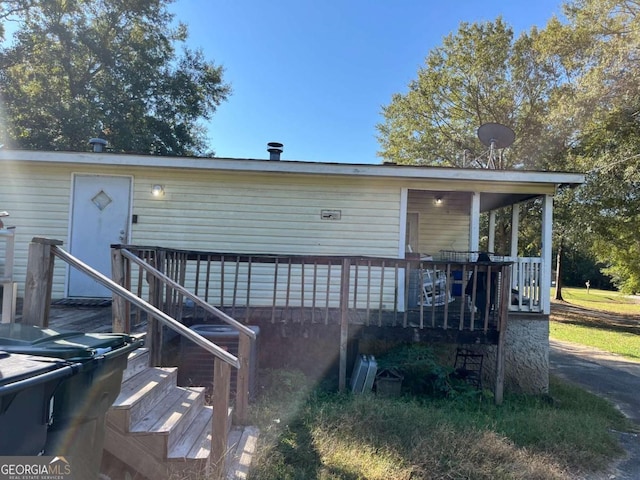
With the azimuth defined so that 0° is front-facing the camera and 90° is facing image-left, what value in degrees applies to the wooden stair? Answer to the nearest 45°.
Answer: approximately 315°

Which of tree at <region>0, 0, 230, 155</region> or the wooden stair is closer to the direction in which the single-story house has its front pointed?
the wooden stair

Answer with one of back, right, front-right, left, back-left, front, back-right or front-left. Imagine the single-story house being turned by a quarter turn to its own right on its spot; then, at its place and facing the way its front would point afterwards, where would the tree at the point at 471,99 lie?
back-right

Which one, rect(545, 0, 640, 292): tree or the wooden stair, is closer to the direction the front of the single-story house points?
the wooden stair

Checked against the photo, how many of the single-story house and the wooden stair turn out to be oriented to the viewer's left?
0

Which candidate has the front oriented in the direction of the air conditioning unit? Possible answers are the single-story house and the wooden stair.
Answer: the single-story house

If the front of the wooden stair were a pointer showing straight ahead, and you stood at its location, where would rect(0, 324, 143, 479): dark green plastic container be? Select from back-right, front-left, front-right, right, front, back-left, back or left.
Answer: right

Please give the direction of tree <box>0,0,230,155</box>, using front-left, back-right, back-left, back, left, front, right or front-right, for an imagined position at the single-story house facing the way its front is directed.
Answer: back-right

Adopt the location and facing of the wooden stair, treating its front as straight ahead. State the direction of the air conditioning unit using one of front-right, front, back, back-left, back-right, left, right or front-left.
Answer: back-left

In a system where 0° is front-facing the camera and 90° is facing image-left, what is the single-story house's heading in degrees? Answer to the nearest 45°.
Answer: approximately 0°

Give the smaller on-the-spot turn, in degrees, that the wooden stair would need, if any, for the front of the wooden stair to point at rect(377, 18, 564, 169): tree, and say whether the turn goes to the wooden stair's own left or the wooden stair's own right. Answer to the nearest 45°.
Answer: approximately 90° to the wooden stair's own left

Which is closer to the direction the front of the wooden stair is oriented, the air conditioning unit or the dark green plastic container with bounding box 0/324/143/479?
the dark green plastic container

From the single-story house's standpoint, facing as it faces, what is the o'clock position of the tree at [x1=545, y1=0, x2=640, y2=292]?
The tree is roughly at 8 o'clock from the single-story house.
